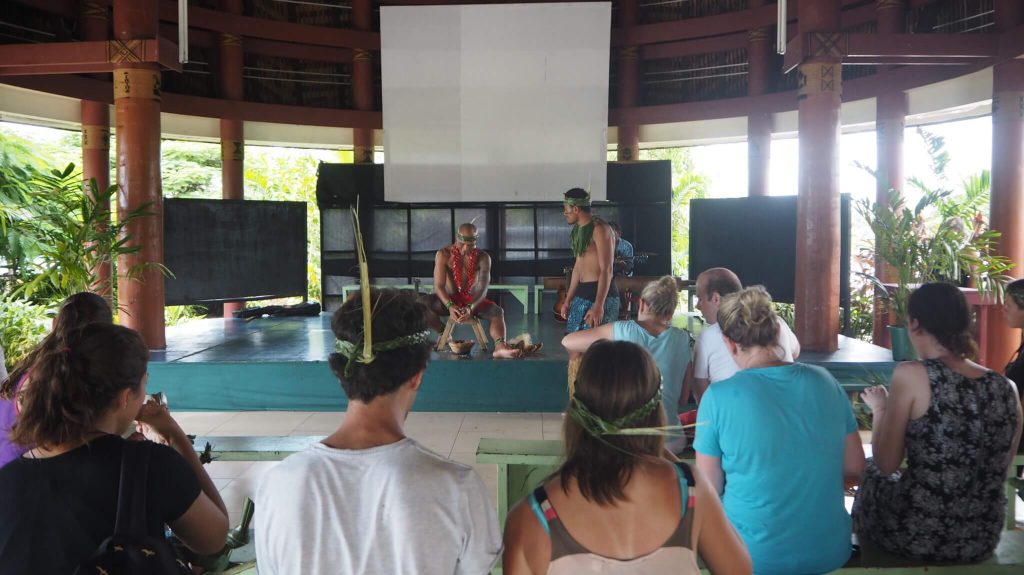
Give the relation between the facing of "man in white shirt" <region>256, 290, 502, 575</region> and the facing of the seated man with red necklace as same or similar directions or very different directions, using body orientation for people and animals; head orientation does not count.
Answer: very different directions

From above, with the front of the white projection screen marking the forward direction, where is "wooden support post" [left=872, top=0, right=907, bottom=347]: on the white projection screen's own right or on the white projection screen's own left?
on the white projection screen's own left

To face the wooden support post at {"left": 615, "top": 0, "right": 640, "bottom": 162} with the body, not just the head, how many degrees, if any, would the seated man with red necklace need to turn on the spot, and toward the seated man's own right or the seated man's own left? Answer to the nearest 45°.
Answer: approximately 135° to the seated man's own left

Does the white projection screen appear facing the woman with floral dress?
yes

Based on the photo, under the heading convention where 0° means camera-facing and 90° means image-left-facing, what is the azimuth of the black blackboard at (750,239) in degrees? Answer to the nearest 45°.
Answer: approximately 0°

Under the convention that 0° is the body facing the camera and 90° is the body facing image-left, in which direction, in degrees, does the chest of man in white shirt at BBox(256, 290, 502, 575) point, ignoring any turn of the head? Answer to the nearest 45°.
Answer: approximately 180°

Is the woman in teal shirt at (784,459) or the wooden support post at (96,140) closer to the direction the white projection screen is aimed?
the woman in teal shirt

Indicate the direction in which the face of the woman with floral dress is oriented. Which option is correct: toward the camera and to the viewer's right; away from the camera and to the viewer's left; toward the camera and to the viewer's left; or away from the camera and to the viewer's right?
away from the camera and to the viewer's left

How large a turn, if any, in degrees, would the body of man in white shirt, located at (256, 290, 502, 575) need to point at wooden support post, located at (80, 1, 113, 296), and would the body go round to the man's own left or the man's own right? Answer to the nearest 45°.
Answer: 0° — they already face it

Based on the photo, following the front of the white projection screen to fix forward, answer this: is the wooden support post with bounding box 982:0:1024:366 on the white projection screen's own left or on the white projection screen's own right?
on the white projection screen's own left

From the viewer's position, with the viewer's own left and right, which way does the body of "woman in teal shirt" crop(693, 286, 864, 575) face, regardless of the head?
facing away from the viewer
